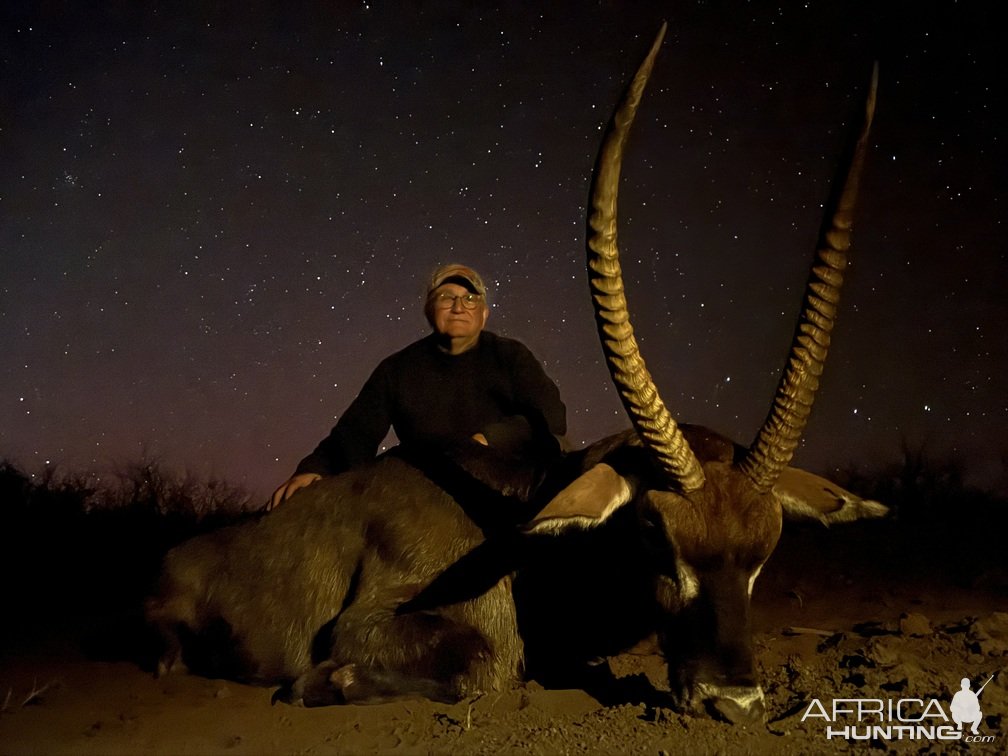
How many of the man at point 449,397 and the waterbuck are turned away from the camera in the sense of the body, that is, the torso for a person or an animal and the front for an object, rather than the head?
0

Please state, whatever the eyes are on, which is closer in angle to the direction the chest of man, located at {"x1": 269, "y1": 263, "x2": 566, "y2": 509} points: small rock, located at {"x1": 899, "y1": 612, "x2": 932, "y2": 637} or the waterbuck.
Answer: the waterbuck

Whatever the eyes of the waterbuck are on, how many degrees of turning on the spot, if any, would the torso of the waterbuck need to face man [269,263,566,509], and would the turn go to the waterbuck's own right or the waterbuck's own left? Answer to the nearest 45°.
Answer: approximately 135° to the waterbuck's own left

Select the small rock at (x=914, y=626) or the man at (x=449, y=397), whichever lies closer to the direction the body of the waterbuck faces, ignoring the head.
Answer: the small rock

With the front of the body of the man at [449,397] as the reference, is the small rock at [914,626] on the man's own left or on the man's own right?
on the man's own left

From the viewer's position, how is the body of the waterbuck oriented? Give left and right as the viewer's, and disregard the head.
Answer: facing the viewer and to the right of the viewer
